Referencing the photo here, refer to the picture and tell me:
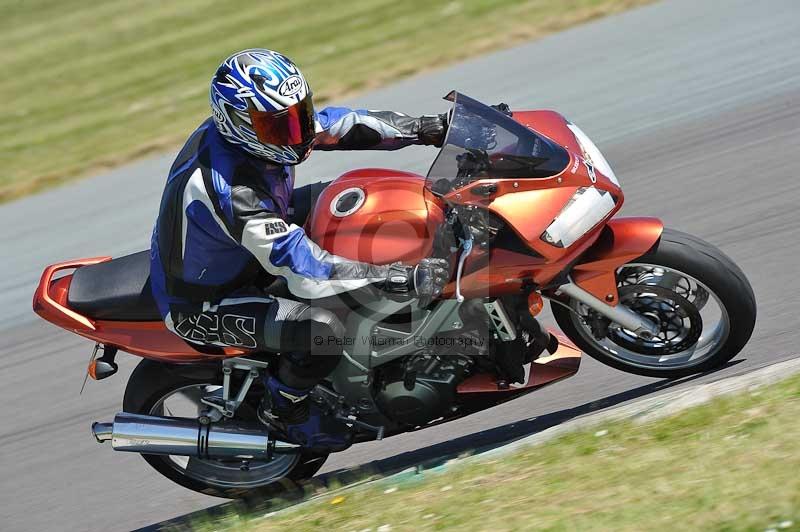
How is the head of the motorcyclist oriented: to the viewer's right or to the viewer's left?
to the viewer's right

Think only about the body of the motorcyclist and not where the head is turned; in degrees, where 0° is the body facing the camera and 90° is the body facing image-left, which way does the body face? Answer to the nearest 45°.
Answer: approximately 270°
